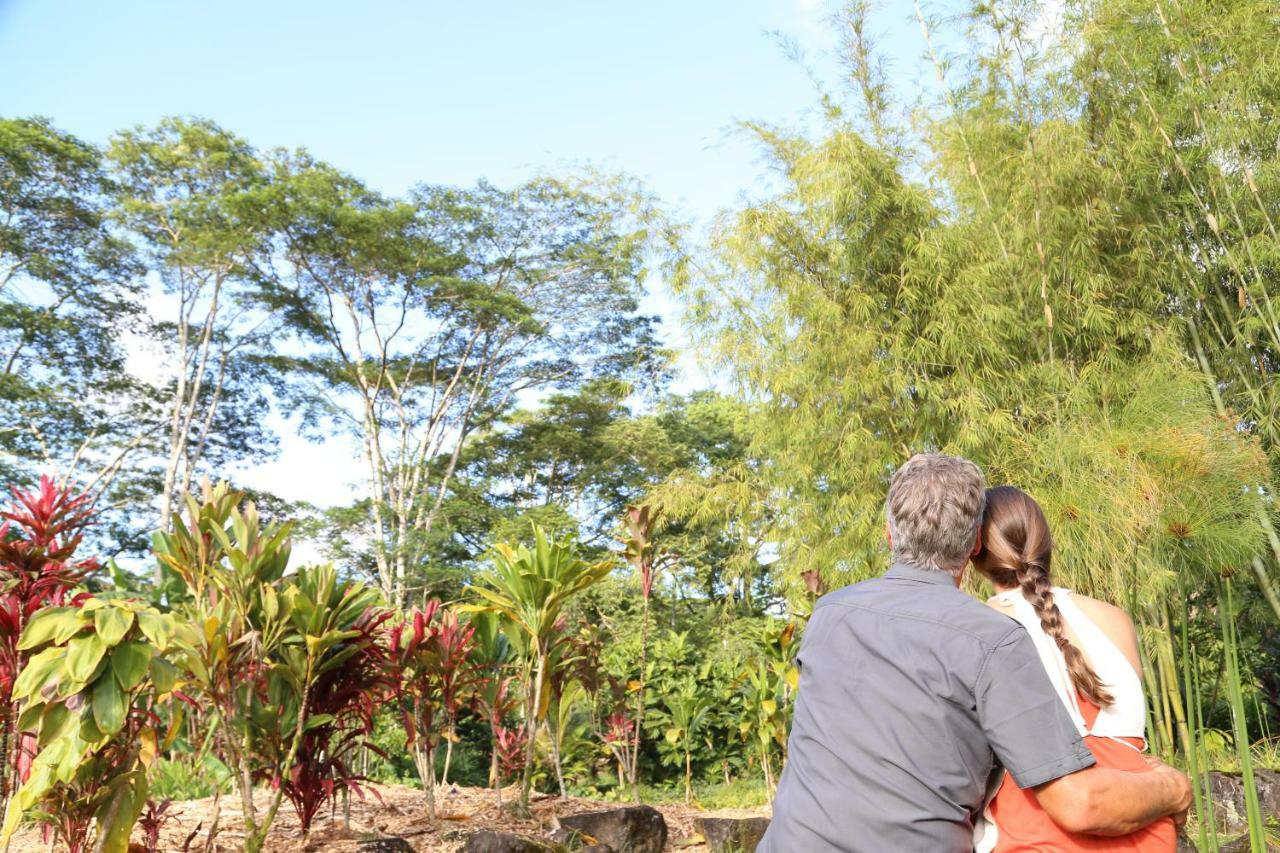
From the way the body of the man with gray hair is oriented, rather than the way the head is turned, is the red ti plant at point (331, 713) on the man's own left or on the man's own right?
on the man's own left

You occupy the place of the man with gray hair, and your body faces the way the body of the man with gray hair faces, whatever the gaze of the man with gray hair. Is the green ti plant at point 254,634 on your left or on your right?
on your left

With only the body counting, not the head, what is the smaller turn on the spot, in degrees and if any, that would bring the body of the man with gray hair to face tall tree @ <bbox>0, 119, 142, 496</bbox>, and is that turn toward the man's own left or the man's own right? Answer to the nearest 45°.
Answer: approximately 45° to the man's own left

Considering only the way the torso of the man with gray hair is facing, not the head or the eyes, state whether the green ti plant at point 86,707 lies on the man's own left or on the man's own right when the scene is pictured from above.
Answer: on the man's own left

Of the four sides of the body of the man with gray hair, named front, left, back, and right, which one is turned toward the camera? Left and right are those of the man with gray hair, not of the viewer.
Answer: back

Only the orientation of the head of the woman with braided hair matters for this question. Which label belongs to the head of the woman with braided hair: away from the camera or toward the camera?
away from the camera

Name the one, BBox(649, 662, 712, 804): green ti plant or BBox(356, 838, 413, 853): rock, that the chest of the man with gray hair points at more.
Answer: the green ti plant
